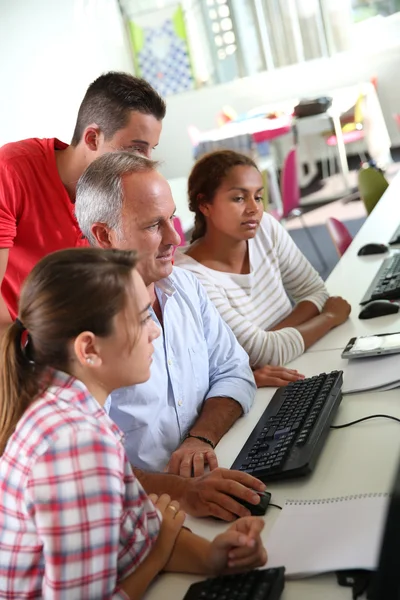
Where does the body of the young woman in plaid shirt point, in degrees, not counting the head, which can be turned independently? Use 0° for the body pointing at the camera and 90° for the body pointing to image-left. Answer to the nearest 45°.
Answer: approximately 270°

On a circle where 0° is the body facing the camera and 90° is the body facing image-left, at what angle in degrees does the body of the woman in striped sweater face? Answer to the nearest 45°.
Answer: approximately 315°

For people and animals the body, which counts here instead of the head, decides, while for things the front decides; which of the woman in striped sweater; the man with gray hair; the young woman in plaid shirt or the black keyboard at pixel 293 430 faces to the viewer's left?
the black keyboard

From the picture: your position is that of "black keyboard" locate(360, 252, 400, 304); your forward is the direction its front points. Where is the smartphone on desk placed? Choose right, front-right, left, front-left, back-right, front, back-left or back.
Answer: left

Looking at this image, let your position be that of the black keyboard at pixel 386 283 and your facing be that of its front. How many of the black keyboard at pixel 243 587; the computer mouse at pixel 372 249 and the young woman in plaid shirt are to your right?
1

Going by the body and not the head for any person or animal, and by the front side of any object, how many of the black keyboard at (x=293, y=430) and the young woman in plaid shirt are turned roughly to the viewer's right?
1

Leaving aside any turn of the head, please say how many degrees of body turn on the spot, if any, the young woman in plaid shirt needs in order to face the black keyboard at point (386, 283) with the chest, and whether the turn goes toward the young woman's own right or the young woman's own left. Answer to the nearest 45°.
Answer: approximately 45° to the young woman's own left

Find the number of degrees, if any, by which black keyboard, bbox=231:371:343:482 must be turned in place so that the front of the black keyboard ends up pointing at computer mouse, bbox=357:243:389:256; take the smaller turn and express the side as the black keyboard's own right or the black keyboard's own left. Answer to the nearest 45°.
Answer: approximately 90° to the black keyboard's own right
